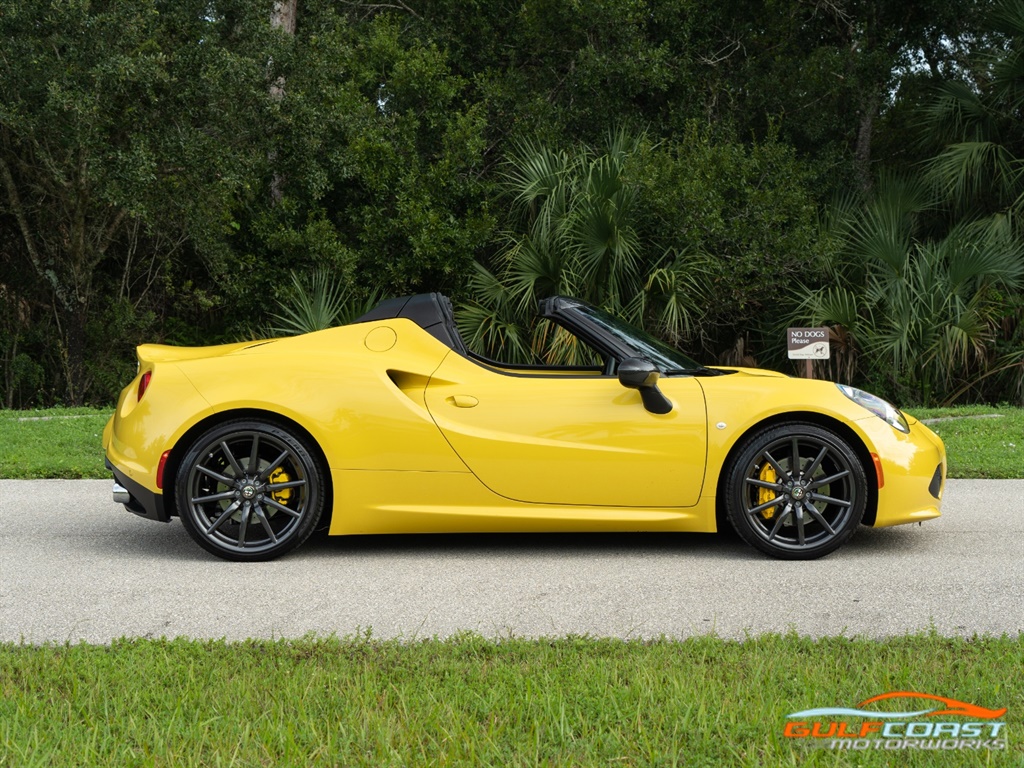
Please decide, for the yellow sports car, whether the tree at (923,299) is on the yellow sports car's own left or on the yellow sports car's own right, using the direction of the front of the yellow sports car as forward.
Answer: on the yellow sports car's own left

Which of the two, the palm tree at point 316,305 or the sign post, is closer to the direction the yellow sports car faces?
the sign post

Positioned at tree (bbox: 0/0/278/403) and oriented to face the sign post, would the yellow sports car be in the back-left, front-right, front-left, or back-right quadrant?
front-right

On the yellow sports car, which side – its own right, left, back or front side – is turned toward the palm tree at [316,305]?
left

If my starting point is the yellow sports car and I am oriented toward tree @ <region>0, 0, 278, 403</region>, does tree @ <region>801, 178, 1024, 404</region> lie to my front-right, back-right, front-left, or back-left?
front-right

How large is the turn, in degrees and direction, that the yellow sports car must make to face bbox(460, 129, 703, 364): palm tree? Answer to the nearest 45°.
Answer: approximately 90° to its left

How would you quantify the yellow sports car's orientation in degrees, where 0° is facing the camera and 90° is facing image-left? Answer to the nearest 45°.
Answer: approximately 270°

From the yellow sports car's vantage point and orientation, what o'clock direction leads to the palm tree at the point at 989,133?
The palm tree is roughly at 10 o'clock from the yellow sports car.
